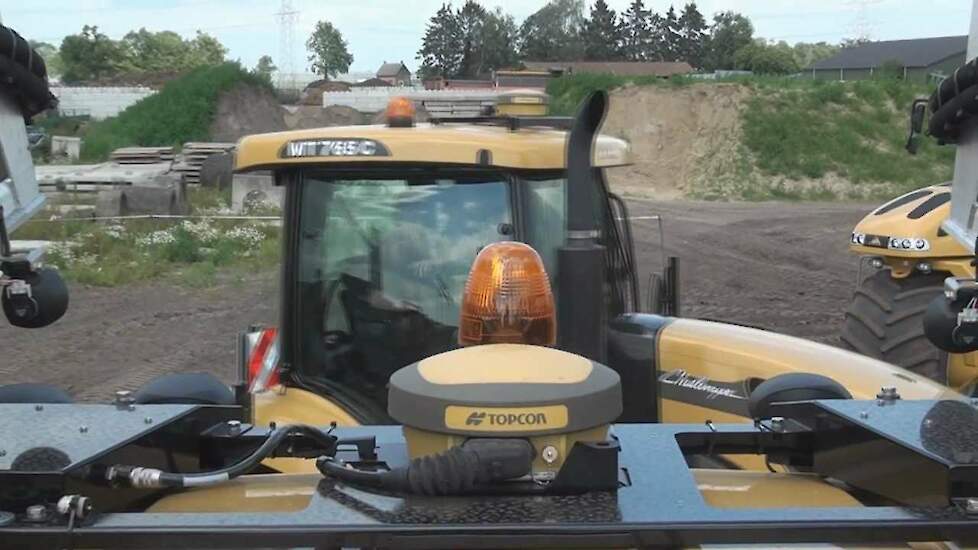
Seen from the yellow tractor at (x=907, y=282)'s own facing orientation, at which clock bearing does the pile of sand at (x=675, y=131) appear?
The pile of sand is roughly at 4 o'clock from the yellow tractor.

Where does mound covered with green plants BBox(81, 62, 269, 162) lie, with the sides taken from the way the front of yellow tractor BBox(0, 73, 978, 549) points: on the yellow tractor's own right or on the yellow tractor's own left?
on the yellow tractor's own left

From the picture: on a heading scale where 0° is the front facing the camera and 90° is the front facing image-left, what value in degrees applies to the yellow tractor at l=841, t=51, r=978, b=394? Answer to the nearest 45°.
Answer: approximately 45°
